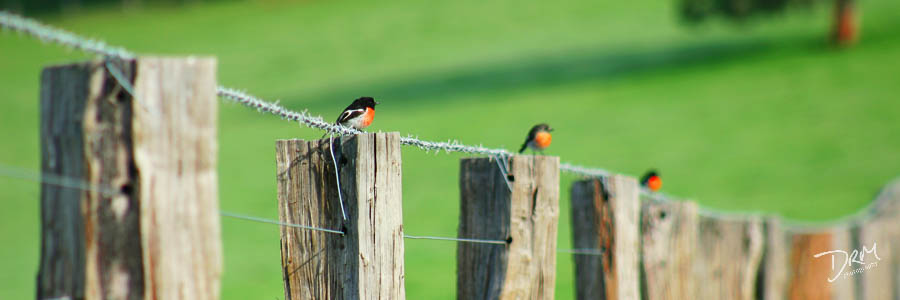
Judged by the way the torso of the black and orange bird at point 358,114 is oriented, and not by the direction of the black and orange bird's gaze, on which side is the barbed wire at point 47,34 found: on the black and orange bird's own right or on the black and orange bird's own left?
on the black and orange bird's own right

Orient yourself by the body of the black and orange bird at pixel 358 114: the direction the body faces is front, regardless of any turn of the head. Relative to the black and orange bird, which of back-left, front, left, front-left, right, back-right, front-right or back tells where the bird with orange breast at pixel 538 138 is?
front-left

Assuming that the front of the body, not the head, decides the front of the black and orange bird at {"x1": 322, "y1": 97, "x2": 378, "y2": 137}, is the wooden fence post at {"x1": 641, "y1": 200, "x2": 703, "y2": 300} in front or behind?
in front

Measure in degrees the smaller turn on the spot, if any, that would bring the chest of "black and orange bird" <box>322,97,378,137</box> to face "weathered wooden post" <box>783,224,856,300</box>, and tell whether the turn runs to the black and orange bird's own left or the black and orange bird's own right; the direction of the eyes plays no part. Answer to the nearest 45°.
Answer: approximately 45° to the black and orange bird's own left

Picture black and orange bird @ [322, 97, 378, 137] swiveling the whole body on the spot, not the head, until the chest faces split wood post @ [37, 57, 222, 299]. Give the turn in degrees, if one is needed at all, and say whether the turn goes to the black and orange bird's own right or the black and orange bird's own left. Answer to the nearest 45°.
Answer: approximately 90° to the black and orange bird's own right

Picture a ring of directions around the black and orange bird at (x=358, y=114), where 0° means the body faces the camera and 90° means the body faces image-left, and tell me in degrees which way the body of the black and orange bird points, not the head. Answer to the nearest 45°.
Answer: approximately 270°
